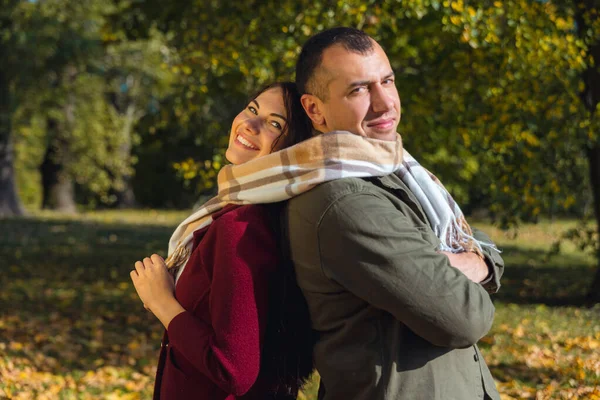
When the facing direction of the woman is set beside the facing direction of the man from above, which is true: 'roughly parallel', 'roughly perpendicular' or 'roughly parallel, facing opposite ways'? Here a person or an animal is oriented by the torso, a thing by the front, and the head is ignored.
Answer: roughly parallel, facing opposite ways

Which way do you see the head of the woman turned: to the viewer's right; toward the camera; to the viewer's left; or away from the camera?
toward the camera

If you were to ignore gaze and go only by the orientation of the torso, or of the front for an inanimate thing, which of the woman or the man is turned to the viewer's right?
the man

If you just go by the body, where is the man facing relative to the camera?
to the viewer's right

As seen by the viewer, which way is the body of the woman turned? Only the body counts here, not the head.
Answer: to the viewer's left

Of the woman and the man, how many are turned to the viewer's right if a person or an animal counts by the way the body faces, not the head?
1
